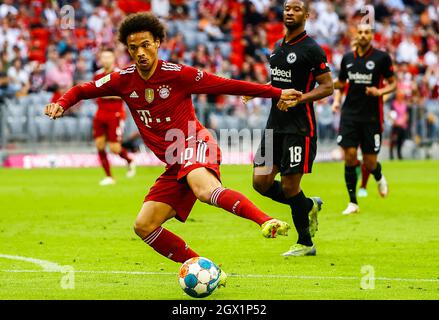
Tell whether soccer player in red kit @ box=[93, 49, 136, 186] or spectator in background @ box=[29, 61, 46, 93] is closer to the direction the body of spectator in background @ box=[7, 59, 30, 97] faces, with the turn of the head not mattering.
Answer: the soccer player in red kit

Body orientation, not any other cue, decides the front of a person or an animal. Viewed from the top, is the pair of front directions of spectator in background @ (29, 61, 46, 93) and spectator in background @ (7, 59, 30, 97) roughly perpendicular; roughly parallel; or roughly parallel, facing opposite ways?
roughly parallel

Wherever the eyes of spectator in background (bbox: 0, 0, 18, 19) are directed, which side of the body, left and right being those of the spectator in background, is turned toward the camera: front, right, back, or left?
front

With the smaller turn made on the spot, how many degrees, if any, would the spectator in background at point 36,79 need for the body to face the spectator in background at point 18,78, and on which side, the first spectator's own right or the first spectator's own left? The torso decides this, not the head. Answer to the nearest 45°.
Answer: approximately 90° to the first spectator's own right

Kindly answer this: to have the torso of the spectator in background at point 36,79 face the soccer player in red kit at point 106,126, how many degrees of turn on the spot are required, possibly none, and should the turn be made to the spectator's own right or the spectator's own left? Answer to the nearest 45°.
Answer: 0° — they already face them

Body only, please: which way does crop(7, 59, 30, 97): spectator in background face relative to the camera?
toward the camera

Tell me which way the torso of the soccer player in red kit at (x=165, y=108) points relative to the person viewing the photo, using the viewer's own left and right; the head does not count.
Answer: facing the viewer

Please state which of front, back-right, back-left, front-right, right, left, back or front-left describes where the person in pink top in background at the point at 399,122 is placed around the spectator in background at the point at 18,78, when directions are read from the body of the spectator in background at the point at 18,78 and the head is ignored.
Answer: left

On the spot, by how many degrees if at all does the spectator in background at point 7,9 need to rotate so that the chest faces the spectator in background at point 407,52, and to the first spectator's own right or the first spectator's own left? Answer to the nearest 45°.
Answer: approximately 90° to the first spectator's own left
